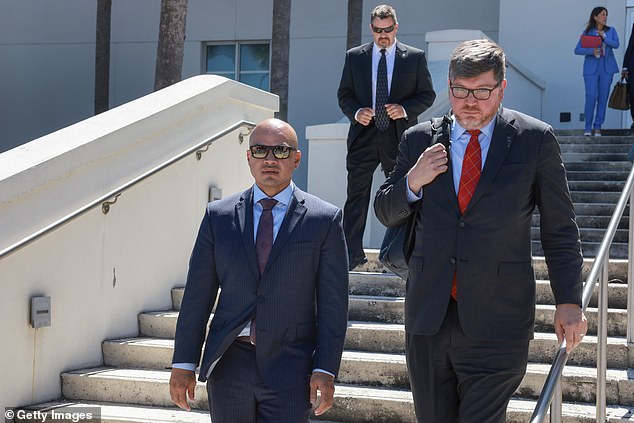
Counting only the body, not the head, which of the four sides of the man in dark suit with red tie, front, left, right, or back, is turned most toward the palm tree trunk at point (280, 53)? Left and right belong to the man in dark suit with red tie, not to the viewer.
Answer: back

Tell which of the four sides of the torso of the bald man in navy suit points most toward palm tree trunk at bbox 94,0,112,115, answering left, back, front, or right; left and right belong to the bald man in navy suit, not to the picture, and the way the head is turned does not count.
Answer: back

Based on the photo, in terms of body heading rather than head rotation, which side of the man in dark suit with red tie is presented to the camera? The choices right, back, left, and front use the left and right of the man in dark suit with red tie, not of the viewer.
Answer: front

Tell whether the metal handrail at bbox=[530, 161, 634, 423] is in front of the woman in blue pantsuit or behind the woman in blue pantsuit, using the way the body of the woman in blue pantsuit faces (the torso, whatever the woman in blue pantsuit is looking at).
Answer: in front

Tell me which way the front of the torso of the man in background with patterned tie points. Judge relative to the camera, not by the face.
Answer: toward the camera

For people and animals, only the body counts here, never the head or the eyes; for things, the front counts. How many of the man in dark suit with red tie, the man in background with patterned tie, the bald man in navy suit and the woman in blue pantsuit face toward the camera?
4

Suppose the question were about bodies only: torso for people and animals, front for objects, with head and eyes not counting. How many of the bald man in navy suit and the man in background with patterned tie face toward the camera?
2

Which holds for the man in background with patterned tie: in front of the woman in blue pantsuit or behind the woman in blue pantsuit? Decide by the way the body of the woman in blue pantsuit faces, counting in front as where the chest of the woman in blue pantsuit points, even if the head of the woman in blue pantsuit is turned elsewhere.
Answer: in front

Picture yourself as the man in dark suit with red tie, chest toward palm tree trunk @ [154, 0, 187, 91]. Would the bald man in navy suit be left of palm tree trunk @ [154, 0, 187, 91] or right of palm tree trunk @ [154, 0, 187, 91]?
left

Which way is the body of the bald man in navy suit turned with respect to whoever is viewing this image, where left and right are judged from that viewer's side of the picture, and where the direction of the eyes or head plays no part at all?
facing the viewer

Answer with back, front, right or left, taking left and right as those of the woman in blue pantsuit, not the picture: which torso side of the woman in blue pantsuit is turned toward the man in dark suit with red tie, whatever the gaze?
front

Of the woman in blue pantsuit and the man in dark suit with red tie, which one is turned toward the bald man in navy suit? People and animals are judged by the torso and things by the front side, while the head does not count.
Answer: the woman in blue pantsuit

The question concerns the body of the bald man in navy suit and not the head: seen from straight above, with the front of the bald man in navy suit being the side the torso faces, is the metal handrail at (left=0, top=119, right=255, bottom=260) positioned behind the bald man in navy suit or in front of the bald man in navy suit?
behind

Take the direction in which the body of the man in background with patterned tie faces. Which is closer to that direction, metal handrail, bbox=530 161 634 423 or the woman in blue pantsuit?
the metal handrail

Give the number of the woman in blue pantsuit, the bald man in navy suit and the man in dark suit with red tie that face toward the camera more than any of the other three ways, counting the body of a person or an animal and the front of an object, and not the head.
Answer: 3
